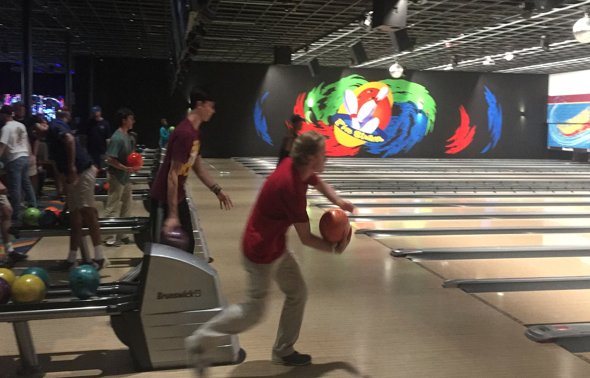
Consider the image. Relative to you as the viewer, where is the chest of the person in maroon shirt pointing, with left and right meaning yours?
facing to the right of the viewer

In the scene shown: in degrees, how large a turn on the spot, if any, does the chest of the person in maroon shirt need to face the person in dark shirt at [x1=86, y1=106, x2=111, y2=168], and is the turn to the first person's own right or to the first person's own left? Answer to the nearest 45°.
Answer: approximately 90° to the first person's own left

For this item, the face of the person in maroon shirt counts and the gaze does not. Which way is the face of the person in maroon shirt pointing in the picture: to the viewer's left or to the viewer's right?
to the viewer's right

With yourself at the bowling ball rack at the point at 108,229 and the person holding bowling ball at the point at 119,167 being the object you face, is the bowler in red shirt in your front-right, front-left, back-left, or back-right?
back-right

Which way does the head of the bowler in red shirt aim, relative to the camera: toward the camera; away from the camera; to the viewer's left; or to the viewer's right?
to the viewer's right

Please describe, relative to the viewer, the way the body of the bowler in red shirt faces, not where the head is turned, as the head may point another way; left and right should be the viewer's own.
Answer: facing to the right of the viewer

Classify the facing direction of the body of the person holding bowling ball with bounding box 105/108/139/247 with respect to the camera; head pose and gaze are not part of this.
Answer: to the viewer's right

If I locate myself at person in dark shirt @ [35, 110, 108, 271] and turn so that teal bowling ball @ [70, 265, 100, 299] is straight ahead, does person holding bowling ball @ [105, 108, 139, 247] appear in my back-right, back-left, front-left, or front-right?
back-left
